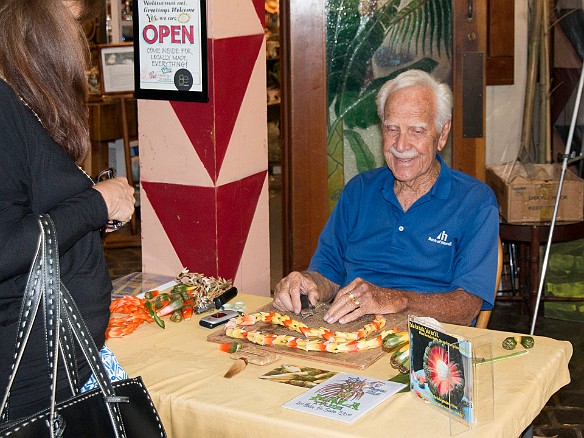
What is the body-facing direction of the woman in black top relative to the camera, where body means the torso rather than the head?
to the viewer's right

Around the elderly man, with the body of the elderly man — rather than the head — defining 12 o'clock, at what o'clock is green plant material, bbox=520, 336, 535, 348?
The green plant material is roughly at 10 o'clock from the elderly man.

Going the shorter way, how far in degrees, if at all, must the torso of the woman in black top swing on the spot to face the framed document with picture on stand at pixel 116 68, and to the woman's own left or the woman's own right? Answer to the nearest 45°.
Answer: approximately 90° to the woman's own left

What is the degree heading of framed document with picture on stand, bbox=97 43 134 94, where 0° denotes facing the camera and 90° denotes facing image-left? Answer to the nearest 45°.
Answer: approximately 0°

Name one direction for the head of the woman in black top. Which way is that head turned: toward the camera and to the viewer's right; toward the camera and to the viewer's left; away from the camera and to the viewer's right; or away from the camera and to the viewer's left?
away from the camera and to the viewer's right

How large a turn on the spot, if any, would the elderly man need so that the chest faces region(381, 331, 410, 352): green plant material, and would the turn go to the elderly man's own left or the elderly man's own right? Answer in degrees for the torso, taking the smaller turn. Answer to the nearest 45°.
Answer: approximately 45° to the elderly man's own left

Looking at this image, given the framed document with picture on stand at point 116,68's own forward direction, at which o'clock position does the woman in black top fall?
The woman in black top is roughly at 12 o'clock from the framed document with picture on stand.

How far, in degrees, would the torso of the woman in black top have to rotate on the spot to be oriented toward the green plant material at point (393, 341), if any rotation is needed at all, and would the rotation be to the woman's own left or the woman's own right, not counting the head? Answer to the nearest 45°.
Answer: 0° — they already face it

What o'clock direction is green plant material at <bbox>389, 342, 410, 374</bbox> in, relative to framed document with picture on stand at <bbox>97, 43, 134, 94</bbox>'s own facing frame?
The green plant material is roughly at 12 o'clock from the framed document with picture on stand.
